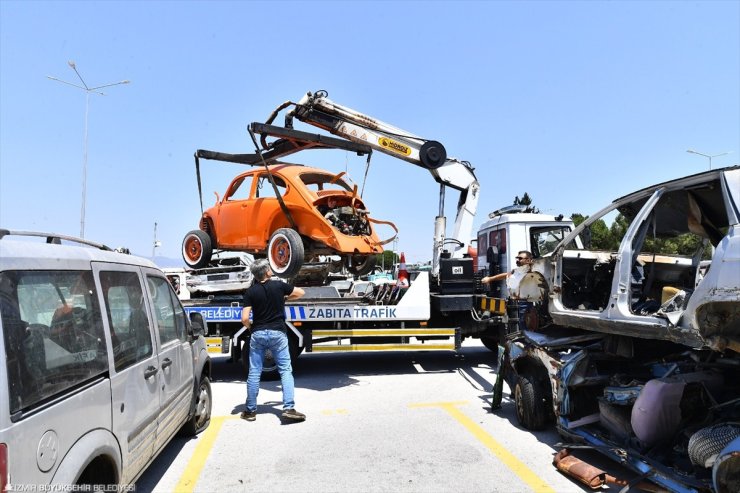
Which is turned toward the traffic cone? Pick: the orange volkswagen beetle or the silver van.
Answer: the silver van

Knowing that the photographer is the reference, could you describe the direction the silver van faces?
facing away from the viewer and to the right of the viewer

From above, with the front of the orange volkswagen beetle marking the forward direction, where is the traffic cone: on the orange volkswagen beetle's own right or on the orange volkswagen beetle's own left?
on the orange volkswagen beetle's own right

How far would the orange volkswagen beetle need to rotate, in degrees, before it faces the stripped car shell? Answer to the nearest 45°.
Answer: approximately 180°

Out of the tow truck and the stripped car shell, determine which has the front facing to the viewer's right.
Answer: the tow truck

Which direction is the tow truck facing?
to the viewer's right

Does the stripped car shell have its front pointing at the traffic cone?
yes

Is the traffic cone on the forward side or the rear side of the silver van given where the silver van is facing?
on the forward side

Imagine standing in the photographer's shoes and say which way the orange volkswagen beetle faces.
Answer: facing away from the viewer and to the left of the viewer

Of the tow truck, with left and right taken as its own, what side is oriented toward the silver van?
right

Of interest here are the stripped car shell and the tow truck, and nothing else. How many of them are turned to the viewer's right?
1

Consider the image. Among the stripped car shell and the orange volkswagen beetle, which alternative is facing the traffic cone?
the stripped car shell

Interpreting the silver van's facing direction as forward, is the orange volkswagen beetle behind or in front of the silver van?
in front
